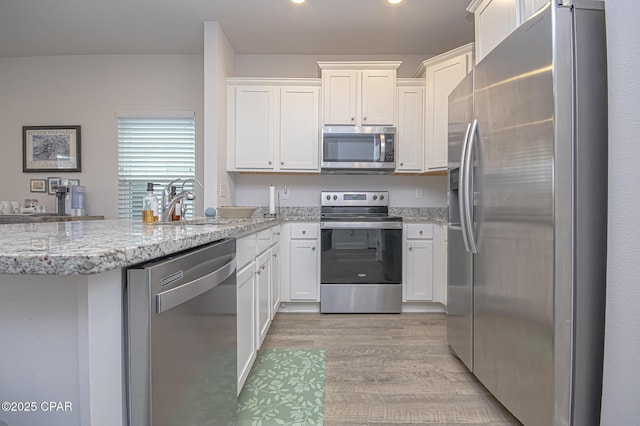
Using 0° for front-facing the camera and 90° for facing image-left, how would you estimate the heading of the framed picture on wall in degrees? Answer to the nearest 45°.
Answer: approximately 0°

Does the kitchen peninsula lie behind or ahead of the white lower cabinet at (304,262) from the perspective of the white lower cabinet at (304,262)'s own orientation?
ahead

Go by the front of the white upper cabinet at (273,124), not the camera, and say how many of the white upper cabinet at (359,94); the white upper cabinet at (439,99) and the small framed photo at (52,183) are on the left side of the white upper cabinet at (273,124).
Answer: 2

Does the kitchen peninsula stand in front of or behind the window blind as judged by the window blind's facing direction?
in front

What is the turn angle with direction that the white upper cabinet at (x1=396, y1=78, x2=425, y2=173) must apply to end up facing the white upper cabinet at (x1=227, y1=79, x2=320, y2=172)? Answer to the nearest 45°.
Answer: approximately 90° to its right

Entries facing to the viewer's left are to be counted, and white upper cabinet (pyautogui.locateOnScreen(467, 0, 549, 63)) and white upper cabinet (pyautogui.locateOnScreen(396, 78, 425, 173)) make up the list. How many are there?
1

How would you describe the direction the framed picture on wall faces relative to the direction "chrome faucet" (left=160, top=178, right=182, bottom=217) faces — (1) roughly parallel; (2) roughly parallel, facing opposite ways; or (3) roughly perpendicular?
roughly perpendicular

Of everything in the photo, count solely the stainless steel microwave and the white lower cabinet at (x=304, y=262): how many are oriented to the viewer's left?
0

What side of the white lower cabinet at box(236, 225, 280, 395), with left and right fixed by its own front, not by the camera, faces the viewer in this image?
right

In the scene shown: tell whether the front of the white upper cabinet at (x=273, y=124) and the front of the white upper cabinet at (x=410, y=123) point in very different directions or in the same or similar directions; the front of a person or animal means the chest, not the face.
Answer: same or similar directions

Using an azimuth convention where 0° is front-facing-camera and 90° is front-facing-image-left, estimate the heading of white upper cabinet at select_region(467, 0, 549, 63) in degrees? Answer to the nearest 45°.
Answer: approximately 90°

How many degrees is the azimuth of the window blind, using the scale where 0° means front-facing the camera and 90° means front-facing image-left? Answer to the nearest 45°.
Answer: approximately 0°

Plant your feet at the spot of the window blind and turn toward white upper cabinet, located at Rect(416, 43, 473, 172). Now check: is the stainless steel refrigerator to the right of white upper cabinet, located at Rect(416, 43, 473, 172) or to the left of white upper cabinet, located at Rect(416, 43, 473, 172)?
right

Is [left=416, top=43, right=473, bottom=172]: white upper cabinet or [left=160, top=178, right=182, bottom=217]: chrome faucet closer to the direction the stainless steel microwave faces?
the chrome faucet

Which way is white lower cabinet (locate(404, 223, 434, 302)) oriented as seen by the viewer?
toward the camera

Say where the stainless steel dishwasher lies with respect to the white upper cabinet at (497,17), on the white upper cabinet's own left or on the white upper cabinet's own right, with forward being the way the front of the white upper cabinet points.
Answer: on the white upper cabinet's own left
